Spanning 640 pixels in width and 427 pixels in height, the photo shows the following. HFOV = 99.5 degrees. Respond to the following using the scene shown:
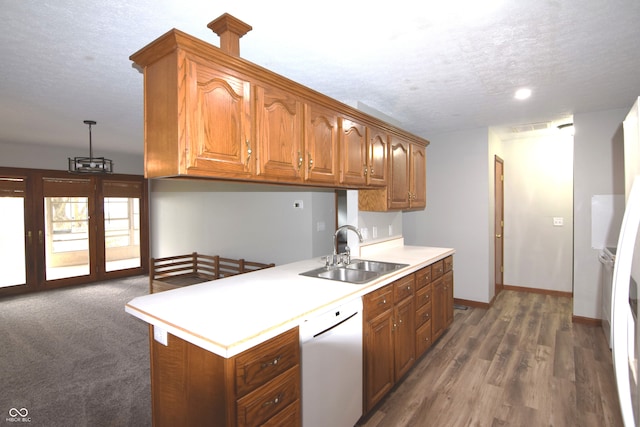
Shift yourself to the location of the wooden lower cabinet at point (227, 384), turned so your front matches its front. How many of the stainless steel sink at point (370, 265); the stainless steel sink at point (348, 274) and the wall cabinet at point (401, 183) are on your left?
3

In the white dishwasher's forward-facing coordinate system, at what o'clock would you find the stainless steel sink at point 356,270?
The stainless steel sink is roughly at 8 o'clock from the white dishwasher.

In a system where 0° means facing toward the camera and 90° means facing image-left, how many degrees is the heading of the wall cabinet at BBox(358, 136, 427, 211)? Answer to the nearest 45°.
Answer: approximately 315°

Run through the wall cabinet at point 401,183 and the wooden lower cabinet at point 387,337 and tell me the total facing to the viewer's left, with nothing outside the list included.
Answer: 0

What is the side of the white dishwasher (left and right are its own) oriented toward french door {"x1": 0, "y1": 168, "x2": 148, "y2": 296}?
back

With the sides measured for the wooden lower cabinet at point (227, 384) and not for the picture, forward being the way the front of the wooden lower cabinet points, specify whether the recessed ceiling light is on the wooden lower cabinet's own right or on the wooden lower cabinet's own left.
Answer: on the wooden lower cabinet's own left

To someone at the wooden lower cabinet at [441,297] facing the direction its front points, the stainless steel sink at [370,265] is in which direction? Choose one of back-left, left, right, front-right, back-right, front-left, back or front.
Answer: back-right

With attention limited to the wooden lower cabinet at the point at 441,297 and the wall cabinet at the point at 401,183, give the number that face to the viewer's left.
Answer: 0

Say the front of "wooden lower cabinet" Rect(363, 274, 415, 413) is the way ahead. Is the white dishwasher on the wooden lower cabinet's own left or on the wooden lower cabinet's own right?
on the wooden lower cabinet's own right

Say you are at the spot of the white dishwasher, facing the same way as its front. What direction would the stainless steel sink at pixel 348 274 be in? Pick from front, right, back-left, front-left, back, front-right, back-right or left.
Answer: back-left

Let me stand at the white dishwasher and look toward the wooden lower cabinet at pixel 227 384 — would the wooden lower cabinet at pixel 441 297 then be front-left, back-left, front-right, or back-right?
back-right
